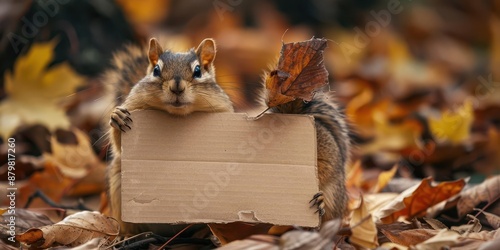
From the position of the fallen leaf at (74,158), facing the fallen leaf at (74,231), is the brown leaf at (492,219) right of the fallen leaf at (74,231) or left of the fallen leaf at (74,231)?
left

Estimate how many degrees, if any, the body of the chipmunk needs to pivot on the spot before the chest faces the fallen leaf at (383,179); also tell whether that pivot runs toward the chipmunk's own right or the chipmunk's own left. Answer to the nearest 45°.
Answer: approximately 135° to the chipmunk's own left

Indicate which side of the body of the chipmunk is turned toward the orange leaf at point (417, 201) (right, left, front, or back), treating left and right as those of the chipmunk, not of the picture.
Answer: left

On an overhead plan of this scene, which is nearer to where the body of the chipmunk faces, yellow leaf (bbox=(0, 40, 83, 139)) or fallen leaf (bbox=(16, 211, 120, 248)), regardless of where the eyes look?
the fallen leaf

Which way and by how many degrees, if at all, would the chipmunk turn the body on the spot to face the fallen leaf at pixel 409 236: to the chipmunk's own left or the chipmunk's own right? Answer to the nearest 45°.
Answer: approximately 90° to the chipmunk's own left

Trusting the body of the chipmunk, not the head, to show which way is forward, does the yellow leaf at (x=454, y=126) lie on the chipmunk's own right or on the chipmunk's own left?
on the chipmunk's own left

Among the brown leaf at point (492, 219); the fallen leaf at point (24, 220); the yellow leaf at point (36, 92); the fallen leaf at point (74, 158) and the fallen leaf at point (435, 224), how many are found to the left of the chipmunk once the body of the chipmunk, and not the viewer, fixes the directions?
2

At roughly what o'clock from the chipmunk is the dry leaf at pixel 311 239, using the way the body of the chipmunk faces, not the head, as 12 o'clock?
The dry leaf is roughly at 11 o'clock from the chipmunk.

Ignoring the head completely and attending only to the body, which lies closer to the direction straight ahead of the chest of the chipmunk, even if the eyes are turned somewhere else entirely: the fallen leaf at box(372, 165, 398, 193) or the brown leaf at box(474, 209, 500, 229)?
the brown leaf

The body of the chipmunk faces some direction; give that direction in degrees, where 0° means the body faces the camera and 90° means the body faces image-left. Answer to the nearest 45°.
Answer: approximately 0°

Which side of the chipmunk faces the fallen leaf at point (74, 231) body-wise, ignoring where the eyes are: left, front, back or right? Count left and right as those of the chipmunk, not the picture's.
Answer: right
